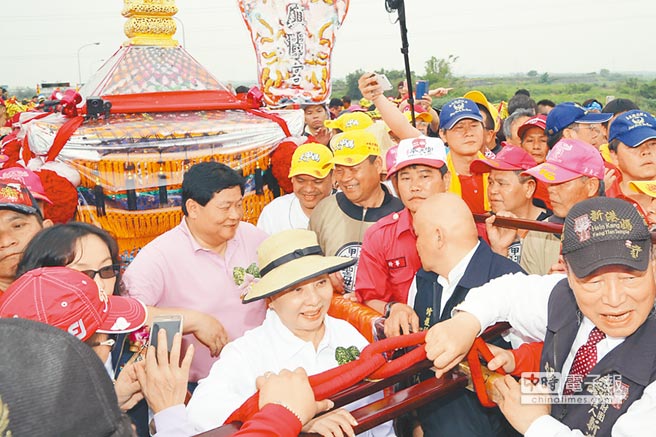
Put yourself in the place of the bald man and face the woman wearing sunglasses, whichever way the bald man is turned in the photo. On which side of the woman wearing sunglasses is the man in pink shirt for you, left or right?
right

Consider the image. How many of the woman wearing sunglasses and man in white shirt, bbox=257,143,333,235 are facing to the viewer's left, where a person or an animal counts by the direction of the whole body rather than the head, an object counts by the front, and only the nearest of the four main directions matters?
0

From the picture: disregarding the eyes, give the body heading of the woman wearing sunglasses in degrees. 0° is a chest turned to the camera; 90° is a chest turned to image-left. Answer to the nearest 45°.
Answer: approximately 315°

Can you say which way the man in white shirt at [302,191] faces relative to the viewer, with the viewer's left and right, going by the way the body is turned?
facing the viewer and to the right of the viewer

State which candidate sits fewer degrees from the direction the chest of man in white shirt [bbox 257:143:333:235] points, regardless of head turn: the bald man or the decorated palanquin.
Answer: the bald man
